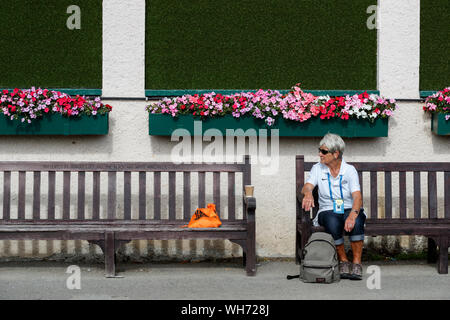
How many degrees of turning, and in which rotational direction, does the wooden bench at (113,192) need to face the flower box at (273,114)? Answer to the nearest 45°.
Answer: approximately 90° to its left

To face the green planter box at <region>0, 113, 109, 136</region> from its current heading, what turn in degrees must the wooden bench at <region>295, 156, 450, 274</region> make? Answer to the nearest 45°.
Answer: approximately 90° to its right

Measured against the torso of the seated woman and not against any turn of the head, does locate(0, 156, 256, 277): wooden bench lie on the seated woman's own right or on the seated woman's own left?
on the seated woman's own right

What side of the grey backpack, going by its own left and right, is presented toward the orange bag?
right

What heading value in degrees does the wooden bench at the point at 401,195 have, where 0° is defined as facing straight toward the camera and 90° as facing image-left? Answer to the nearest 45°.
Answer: approximately 0°

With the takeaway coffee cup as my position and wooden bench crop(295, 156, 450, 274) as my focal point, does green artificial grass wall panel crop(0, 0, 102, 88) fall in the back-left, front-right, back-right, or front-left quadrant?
back-left

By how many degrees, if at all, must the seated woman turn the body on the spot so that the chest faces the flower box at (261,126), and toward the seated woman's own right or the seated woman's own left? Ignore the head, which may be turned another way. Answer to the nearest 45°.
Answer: approximately 135° to the seated woman's own right

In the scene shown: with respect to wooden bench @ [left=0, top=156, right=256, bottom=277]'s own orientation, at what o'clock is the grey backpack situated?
The grey backpack is roughly at 10 o'clock from the wooden bench.
